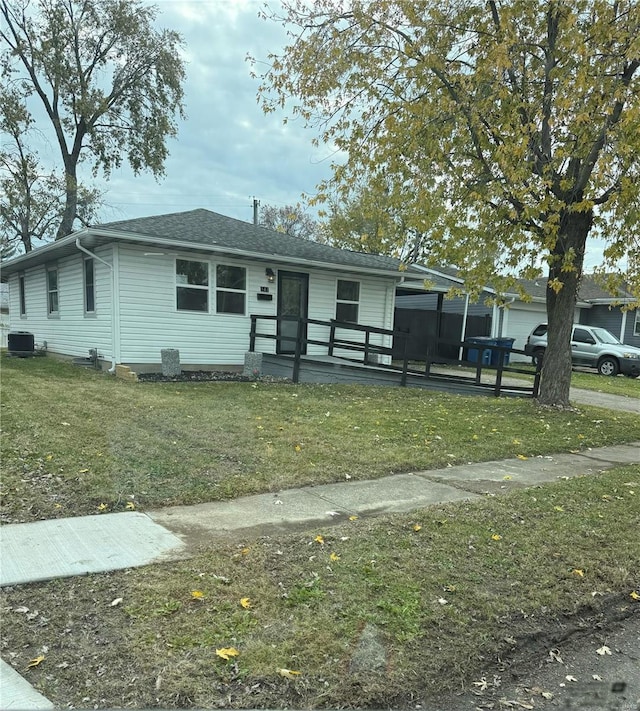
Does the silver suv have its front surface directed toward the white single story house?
no

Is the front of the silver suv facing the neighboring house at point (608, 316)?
no

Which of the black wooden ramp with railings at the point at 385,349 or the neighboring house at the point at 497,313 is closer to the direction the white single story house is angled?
the black wooden ramp with railings

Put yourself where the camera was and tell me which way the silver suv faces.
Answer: facing the viewer and to the right of the viewer

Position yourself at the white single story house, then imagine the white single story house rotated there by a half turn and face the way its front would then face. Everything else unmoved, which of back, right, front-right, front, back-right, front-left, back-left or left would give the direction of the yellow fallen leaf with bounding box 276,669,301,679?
back-left

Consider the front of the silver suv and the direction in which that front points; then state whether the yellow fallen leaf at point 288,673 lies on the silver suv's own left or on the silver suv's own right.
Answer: on the silver suv's own right
